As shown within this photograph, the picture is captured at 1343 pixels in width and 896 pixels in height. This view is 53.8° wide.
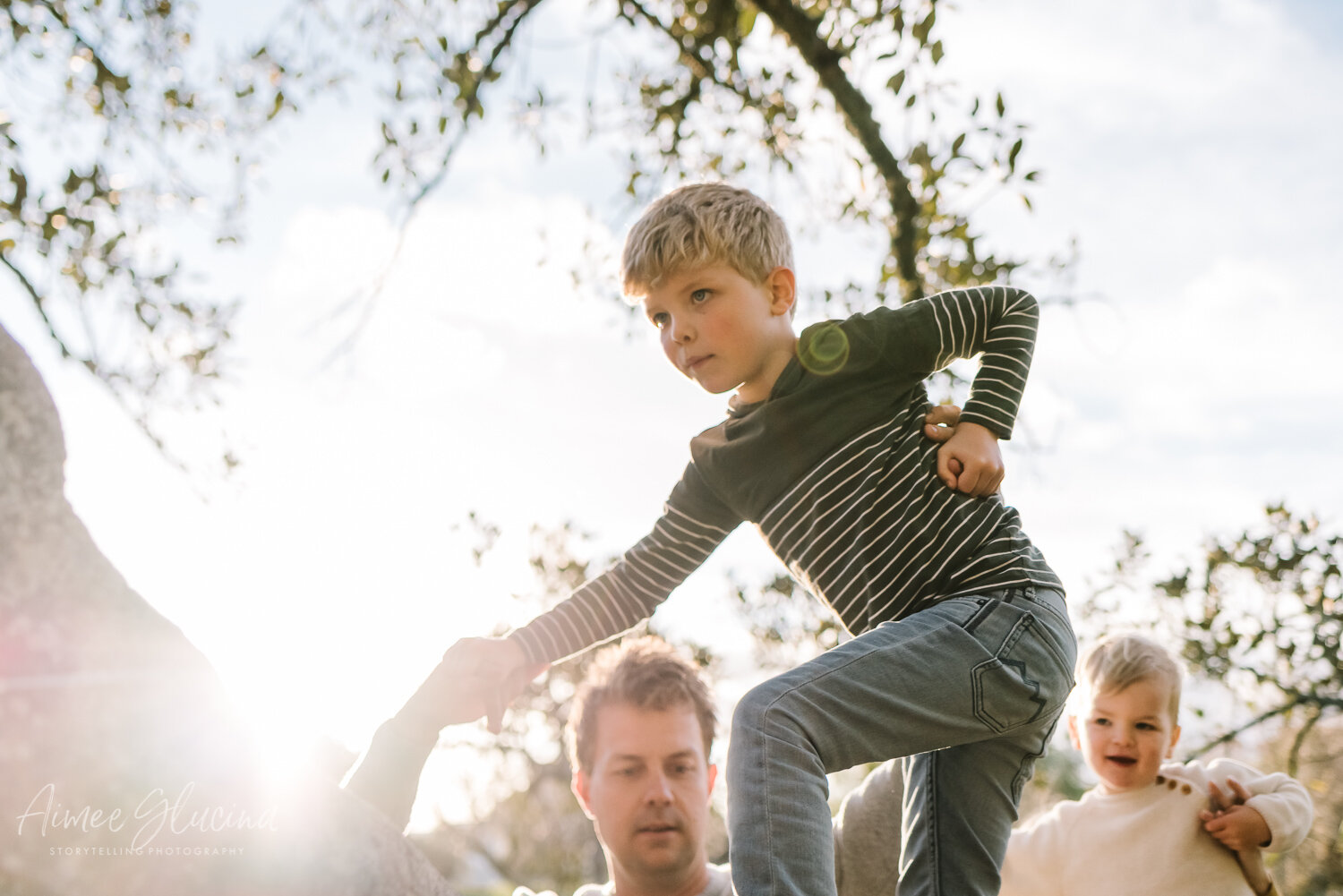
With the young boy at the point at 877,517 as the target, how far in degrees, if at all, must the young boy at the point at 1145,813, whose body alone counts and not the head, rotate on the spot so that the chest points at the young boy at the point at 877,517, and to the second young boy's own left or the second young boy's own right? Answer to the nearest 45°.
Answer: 0° — they already face them

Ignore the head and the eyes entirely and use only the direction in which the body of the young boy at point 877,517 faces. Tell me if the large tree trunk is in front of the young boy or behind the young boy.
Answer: in front

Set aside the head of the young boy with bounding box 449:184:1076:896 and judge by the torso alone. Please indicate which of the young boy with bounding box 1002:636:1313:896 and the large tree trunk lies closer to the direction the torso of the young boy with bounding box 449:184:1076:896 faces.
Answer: the large tree trunk

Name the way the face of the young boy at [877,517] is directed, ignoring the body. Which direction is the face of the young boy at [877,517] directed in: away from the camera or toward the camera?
toward the camera

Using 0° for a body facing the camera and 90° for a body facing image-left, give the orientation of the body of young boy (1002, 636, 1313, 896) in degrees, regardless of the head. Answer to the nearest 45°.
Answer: approximately 0°

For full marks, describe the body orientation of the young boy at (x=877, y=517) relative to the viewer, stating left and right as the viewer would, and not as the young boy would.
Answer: facing the viewer and to the left of the viewer

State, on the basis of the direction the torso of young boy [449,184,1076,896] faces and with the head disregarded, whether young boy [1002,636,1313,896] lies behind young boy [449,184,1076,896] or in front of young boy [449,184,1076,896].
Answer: behind

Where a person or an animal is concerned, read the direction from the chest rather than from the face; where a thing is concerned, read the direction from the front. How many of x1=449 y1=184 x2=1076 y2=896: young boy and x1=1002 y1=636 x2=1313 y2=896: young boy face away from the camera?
0
